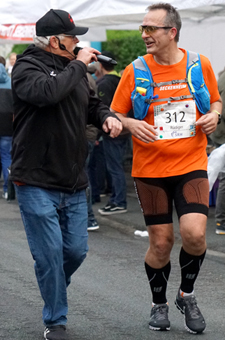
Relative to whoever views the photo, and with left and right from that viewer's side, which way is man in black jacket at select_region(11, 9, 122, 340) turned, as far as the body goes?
facing the viewer and to the right of the viewer

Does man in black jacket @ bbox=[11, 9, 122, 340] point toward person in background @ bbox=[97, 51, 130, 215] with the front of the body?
no

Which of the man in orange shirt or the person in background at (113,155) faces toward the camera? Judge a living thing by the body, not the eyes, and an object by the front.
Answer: the man in orange shirt

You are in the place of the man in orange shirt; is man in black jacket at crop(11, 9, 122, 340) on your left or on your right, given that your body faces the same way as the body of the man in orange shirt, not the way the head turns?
on your right

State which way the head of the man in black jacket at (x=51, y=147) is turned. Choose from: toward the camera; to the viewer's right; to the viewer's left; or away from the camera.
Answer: to the viewer's right

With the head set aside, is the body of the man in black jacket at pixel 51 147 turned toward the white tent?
no

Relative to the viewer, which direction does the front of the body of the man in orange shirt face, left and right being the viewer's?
facing the viewer
